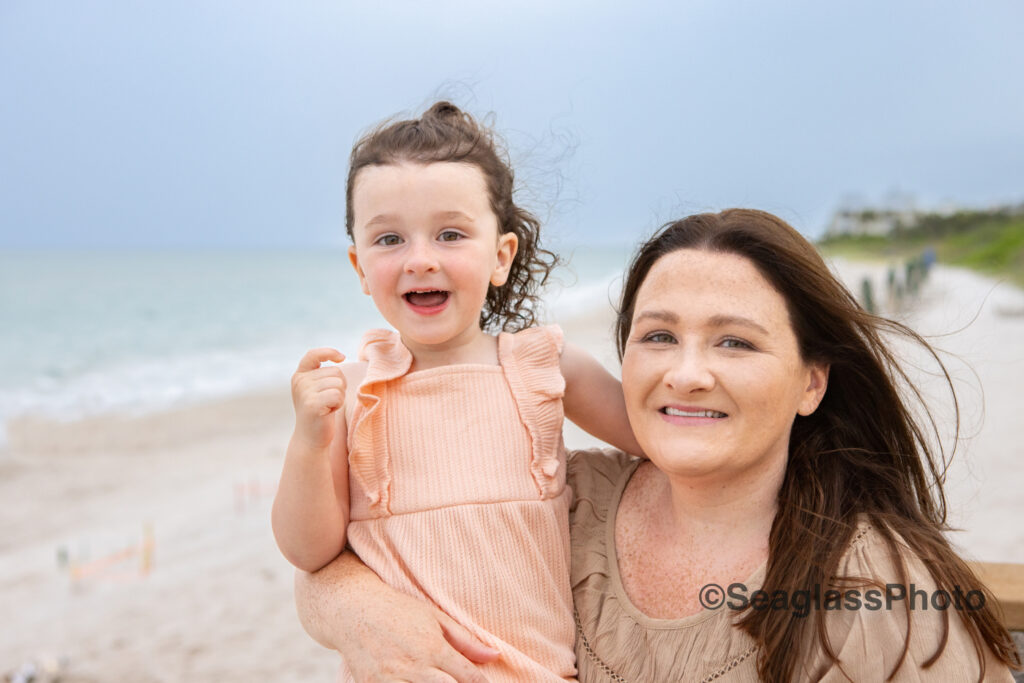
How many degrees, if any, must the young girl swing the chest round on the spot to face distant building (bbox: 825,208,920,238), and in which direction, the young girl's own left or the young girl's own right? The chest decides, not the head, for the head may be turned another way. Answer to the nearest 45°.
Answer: approximately 135° to the young girl's own left

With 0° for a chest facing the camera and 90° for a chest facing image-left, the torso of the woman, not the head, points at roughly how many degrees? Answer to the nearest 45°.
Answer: approximately 45°

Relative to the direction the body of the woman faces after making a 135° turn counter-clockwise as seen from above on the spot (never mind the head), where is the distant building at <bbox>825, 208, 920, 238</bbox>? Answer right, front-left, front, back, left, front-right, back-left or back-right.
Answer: left

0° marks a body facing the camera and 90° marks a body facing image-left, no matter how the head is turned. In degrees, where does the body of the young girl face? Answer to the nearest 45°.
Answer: approximately 0°

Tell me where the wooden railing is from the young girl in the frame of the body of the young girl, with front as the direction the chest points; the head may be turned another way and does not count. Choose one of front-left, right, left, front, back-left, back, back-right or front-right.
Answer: left
